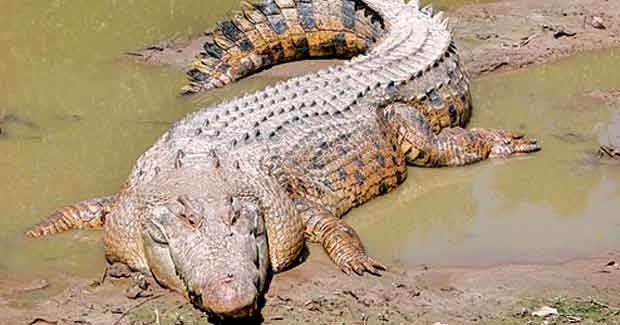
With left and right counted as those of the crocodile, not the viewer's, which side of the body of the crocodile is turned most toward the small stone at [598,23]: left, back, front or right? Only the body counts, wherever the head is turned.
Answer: back

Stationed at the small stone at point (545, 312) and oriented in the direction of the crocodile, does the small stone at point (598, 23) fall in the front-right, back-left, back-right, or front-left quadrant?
front-right

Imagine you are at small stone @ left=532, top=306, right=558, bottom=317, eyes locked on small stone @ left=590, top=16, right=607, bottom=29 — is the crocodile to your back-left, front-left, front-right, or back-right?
front-left

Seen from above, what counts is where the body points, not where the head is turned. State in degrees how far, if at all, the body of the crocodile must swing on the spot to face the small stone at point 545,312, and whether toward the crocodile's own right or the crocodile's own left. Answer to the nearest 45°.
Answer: approximately 90° to the crocodile's own left

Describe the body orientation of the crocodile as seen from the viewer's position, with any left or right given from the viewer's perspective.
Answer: facing the viewer and to the left of the viewer
